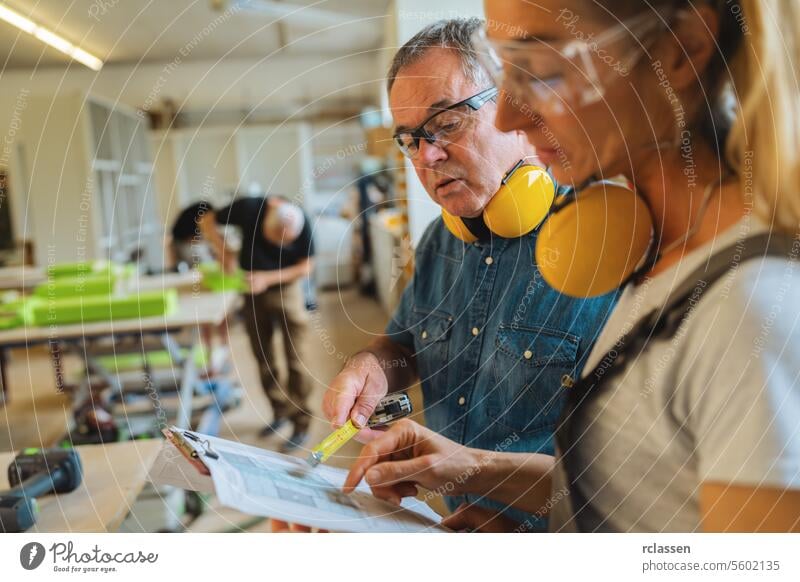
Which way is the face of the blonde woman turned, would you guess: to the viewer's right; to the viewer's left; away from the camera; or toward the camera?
to the viewer's left

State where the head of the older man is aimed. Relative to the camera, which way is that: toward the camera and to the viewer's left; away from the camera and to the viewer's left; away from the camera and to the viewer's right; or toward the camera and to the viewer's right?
toward the camera and to the viewer's left

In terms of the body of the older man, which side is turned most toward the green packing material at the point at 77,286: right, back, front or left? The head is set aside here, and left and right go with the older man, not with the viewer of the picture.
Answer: right

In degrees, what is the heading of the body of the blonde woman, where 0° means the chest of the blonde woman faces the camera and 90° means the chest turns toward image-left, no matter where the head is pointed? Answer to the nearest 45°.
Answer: approximately 90°

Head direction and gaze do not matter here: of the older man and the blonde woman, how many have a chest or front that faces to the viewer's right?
0

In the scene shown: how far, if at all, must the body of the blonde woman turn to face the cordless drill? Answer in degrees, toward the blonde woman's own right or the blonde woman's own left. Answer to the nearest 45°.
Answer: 0° — they already face it
